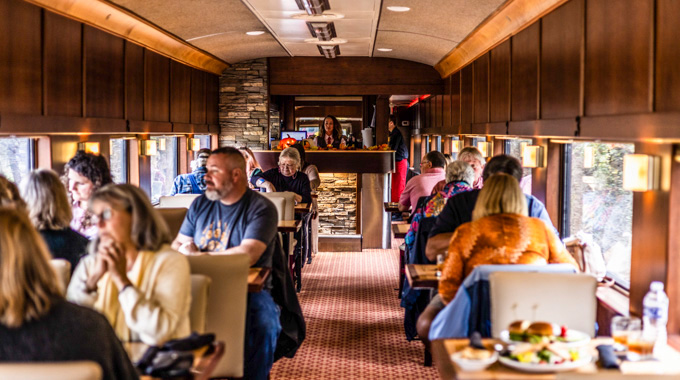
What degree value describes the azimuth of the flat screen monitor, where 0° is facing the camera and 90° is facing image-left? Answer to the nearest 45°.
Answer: approximately 0°

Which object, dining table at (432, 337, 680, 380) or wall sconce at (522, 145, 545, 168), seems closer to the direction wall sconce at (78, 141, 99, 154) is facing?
the wall sconce

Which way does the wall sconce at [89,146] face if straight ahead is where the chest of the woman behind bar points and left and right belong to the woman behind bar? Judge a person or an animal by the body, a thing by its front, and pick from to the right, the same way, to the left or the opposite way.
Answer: to the left

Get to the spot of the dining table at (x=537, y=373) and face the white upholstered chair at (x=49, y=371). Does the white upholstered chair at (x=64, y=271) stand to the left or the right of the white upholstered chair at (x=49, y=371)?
right

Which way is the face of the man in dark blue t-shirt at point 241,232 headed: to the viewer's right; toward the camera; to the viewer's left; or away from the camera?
to the viewer's left

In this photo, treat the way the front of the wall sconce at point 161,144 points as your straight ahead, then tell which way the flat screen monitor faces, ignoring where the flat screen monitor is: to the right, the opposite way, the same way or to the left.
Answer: to the right

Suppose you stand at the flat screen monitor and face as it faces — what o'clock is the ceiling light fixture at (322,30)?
The ceiling light fixture is roughly at 12 o'clock from the flat screen monitor.

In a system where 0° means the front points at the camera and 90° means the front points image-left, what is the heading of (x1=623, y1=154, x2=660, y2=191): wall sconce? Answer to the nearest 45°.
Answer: approximately 90°

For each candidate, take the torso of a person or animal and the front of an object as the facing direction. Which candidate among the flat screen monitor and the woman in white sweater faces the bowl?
the flat screen monitor

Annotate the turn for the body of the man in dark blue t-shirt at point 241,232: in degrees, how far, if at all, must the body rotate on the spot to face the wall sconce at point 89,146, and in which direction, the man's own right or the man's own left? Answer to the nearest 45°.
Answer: approximately 90° to the man's own right

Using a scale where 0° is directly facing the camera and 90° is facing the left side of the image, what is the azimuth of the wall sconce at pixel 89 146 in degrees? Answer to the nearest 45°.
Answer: approximately 270°

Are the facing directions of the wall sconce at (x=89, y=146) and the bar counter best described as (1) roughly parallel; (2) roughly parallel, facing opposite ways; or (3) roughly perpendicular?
roughly perpendicular
